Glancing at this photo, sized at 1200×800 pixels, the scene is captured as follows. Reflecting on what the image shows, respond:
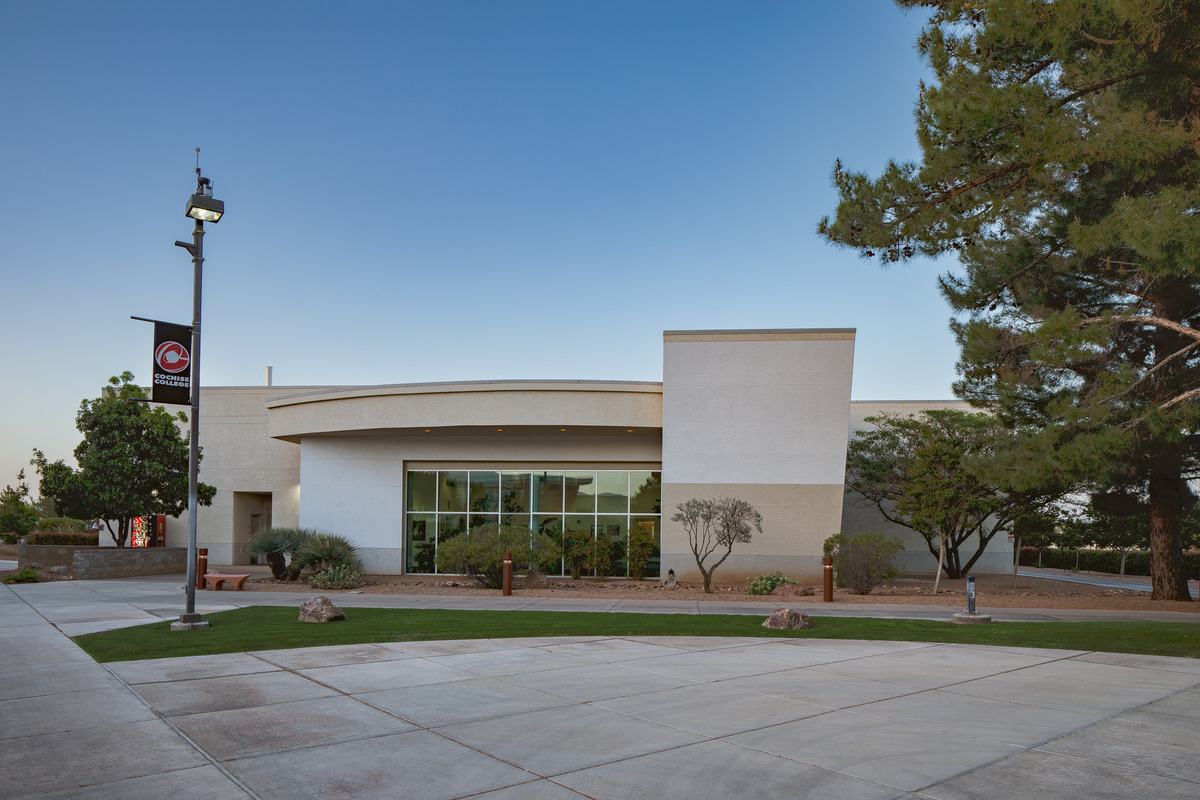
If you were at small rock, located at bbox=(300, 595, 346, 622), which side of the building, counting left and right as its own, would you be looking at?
front

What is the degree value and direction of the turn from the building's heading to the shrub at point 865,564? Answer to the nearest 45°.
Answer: approximately 45° to its left

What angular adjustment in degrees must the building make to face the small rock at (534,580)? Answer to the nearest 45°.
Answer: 0° — it already faces it

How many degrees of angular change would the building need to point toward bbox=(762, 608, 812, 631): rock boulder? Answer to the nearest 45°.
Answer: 0° — it already faces it

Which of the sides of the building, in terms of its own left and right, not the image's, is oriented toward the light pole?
front

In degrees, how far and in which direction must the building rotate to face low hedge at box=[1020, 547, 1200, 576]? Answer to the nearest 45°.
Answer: approximately 135° to its left

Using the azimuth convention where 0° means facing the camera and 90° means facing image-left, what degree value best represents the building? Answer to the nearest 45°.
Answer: approximately 0°

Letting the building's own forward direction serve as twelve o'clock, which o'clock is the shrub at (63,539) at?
The shrub is roughly at 3 o'clock from the building.
